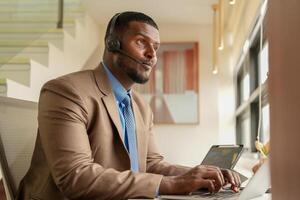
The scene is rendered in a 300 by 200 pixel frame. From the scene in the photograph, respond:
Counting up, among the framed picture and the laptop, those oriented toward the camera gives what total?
1

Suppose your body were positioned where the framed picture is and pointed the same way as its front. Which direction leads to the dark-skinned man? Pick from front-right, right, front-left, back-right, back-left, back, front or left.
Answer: front

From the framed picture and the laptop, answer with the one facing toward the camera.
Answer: the framed picture

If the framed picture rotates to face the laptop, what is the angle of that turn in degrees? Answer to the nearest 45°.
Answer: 0° — it already faces it

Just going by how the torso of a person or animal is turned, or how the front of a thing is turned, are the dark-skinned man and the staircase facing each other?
no

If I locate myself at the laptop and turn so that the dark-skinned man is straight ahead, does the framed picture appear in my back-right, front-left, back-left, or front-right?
front-right

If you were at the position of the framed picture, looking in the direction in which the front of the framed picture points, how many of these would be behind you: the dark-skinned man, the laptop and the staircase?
0

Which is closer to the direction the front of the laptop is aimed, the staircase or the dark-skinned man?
the dark-skinned man

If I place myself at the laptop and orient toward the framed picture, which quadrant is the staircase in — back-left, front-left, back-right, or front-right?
front-left

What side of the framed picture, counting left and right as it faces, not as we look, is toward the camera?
front

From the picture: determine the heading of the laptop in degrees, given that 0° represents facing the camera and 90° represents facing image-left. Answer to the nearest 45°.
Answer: approximately 90°

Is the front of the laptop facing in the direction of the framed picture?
no

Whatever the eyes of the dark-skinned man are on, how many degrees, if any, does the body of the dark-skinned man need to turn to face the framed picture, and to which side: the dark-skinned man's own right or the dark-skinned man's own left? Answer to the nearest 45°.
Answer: approximately 135° to the dark-skinned man's own left
